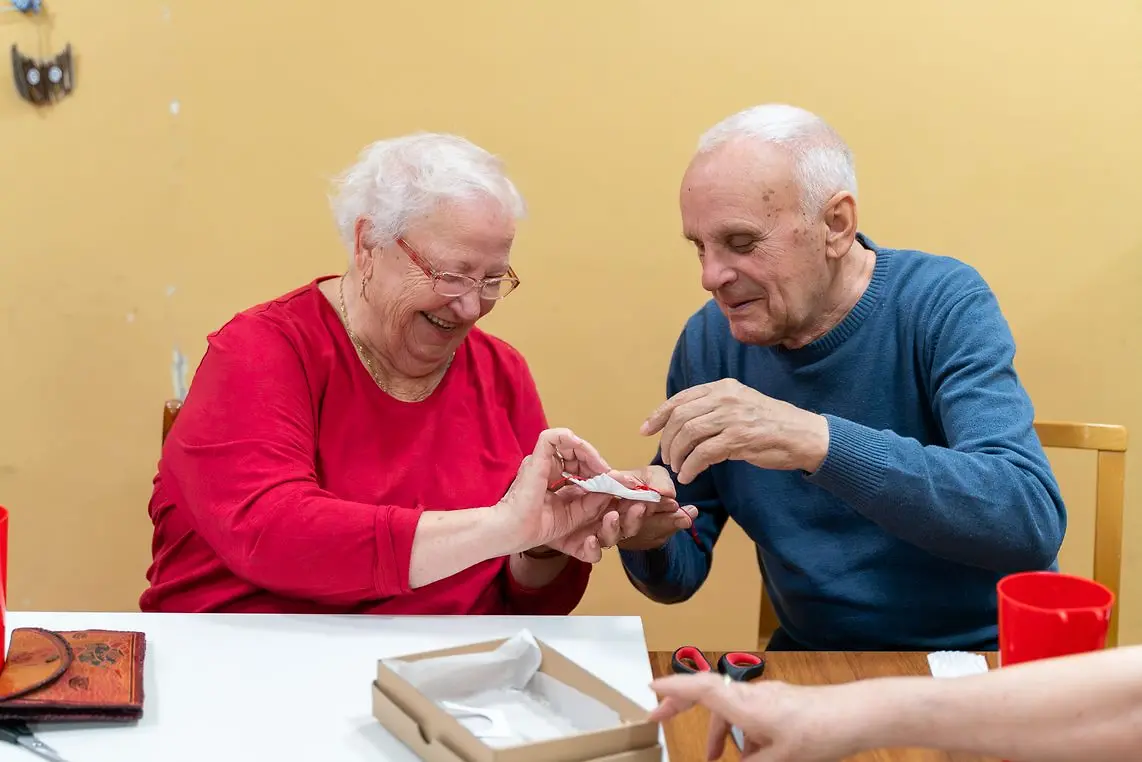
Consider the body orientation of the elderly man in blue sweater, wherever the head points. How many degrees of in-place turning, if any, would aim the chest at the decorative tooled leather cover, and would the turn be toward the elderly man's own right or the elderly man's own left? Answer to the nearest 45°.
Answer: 0° — they already face it

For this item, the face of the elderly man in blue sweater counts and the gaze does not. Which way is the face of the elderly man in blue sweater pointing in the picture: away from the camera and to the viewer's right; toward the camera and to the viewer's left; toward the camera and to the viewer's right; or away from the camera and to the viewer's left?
toward the camera and to the viewer's left

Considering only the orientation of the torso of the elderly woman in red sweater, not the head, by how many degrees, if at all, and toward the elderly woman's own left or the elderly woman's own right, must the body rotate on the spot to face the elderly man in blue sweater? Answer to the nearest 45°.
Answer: approximately 45° to the elderly woman's own left

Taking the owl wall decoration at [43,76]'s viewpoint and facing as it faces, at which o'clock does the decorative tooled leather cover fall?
The decorative tooled leather cover is roughly at 12 o'clock from the owl wall decoration.

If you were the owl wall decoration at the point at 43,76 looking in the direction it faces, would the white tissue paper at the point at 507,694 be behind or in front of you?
in front

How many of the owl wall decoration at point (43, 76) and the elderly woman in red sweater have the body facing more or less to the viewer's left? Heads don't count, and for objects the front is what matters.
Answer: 0

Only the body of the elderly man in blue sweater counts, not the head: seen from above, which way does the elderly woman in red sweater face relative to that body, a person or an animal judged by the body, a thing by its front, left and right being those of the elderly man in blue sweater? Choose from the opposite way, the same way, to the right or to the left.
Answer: to the left

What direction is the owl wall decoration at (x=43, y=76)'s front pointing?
toward the camera

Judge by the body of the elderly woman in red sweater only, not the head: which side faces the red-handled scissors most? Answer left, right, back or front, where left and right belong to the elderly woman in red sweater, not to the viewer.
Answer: front

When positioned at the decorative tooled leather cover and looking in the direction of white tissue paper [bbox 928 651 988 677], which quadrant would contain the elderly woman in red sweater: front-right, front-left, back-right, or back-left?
front-left

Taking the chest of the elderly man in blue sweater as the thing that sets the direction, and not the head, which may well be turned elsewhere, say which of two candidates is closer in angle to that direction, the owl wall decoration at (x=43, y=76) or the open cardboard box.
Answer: the open cardboard box

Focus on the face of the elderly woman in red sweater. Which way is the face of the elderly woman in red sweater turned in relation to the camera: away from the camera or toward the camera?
toward the camera

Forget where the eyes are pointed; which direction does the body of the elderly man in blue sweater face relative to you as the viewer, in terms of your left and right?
facing the viewer and to the left of the viewer

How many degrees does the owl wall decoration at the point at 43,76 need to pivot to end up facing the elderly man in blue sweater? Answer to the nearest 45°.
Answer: approximately 45° to its left

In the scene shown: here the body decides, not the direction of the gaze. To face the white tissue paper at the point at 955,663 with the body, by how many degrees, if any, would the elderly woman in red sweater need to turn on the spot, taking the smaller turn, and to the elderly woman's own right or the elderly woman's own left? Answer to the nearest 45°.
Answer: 0° — they already face it

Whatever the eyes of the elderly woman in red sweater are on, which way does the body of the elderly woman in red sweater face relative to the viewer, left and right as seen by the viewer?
facing the viewer and to the right of the viewer
